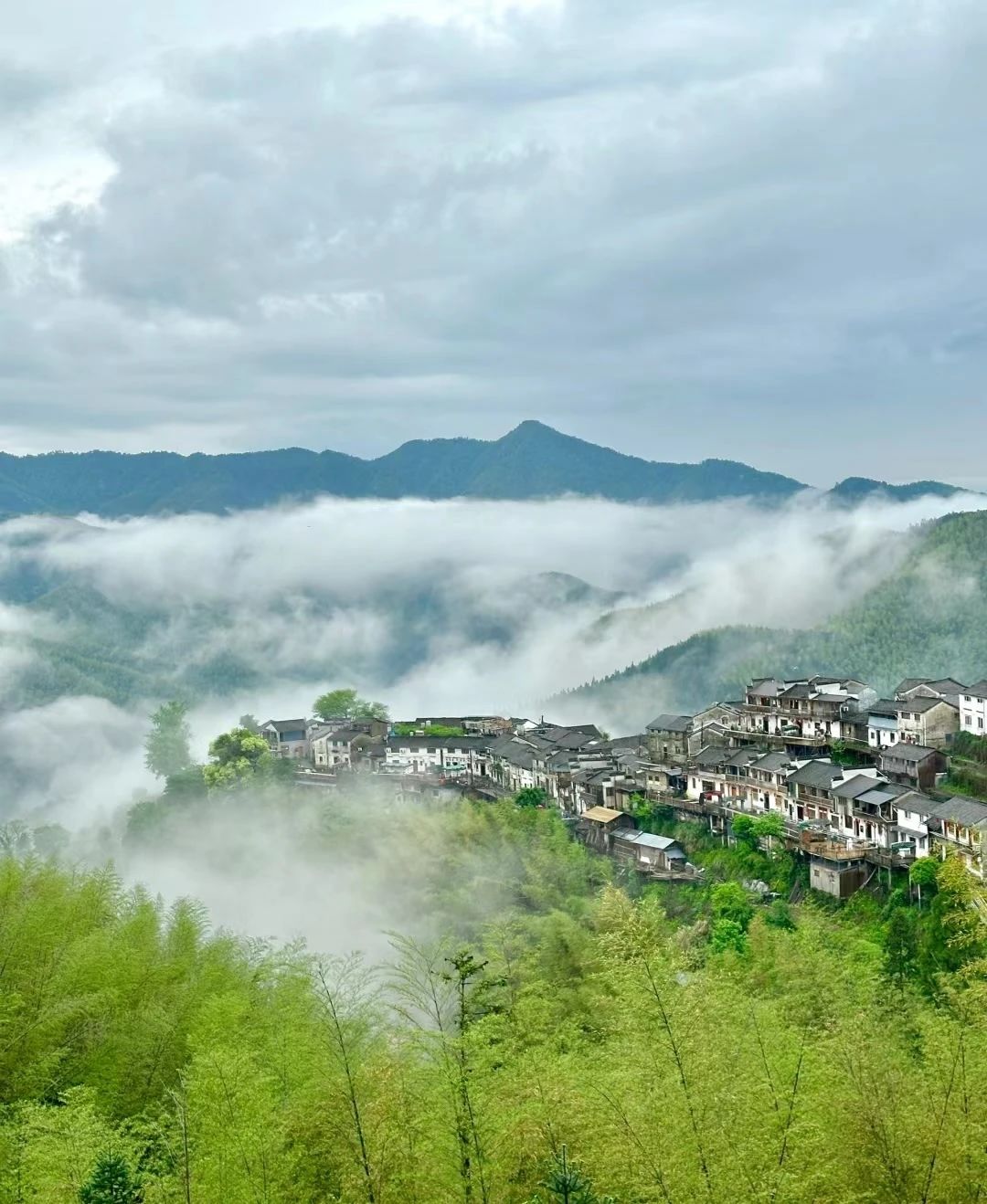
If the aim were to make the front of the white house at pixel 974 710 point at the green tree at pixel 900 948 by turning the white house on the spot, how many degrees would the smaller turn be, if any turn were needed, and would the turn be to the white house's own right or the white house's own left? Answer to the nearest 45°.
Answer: approximately 45° to the white house's own left

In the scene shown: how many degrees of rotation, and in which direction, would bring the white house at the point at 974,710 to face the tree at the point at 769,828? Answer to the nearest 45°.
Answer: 0° — it already faces it

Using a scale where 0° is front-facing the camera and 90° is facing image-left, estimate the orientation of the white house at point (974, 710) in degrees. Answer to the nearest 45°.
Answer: approximately 45°

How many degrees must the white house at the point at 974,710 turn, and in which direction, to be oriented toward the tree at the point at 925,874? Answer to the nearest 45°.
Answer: approximately 45° to its left

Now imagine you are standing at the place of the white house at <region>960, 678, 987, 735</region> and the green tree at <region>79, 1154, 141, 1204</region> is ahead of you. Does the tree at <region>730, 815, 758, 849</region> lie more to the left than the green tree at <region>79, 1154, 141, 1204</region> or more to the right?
right
